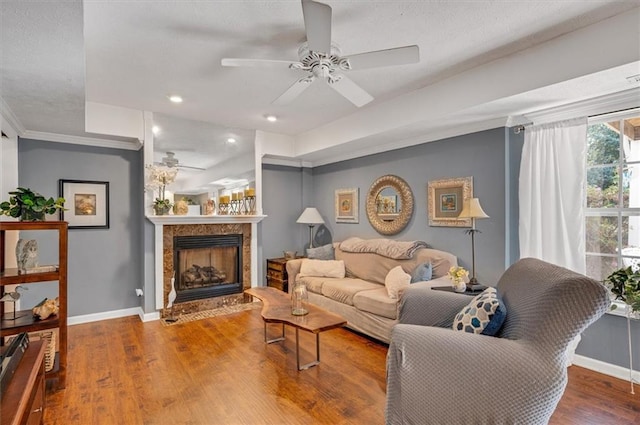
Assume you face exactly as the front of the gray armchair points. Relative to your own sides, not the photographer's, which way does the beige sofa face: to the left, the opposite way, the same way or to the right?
to the left

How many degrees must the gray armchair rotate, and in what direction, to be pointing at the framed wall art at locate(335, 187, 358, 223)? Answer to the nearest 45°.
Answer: approximately 45° to its right

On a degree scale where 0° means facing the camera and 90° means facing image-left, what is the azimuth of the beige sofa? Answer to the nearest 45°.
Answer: approximately 45°

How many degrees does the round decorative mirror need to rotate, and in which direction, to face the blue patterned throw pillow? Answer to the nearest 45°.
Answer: approximately 45° to its left

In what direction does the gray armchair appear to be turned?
to the viewer's left

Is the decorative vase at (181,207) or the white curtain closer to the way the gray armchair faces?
the decorative vase

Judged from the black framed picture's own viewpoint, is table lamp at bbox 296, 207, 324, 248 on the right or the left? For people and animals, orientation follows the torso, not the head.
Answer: on its left

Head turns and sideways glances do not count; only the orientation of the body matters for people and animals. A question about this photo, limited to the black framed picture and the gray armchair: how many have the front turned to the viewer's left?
1

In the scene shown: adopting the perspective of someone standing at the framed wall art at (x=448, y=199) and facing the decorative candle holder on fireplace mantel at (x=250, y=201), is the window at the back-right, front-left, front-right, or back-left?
back-left

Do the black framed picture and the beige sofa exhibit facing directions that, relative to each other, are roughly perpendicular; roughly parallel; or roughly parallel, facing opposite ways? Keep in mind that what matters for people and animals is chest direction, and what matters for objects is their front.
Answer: roughly perpendicular
